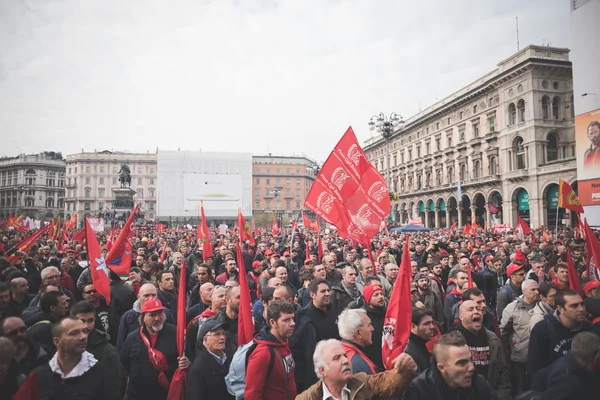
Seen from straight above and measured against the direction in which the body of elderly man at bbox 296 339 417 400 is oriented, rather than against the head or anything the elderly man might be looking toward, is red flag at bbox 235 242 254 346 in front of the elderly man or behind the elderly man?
behind

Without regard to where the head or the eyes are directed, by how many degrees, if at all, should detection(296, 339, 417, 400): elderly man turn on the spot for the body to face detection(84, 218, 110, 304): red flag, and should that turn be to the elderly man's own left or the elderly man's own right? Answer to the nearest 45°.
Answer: approximately 180°

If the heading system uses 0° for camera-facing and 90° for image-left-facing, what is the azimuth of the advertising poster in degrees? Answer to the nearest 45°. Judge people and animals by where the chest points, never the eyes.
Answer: approximately 45°

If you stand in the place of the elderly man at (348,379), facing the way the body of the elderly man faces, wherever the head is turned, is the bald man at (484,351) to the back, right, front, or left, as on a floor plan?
left

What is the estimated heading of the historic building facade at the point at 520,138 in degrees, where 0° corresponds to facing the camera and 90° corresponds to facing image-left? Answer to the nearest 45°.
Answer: approximately 45°

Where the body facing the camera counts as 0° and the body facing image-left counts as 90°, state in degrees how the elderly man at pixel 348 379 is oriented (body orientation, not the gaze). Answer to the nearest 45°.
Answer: approximately 315°

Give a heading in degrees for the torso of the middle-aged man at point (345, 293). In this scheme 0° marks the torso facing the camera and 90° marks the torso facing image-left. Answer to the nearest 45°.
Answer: approximately 315°

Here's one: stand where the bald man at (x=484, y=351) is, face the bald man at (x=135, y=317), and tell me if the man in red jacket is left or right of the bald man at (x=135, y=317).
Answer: left
